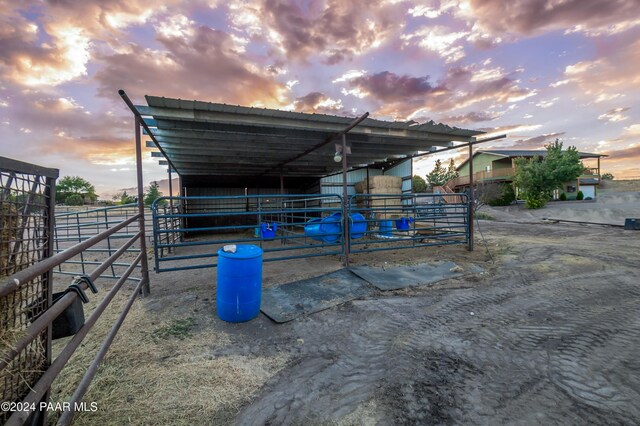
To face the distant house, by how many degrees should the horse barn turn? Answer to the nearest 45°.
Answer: approximately 135° to its left

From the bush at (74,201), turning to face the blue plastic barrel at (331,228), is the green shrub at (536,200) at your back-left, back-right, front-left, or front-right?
front-left

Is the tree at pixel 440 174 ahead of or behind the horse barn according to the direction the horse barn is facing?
behind

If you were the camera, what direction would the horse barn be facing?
facing the viewer

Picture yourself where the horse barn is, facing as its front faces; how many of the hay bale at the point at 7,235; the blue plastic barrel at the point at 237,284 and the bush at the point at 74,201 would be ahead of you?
2

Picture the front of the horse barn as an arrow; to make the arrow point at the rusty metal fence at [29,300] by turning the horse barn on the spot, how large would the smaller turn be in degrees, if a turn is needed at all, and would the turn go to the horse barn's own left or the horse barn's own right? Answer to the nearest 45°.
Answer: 0° — it already faces it

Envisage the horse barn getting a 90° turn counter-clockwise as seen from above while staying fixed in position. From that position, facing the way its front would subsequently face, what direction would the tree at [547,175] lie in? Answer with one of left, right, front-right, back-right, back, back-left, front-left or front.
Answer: front-left

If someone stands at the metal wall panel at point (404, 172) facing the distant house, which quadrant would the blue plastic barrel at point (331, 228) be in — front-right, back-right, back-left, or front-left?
back-right

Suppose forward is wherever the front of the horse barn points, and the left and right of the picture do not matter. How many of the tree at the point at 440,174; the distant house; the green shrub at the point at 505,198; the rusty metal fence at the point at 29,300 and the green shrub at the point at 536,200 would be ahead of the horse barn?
1

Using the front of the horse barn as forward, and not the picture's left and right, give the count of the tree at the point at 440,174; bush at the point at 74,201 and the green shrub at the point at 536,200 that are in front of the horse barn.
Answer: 0

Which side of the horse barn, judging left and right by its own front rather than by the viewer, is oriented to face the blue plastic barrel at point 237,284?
front
